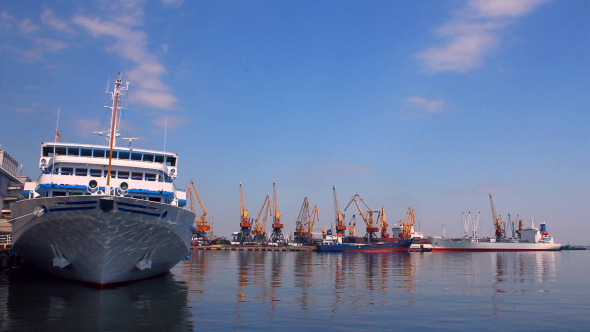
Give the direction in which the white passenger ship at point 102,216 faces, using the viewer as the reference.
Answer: facing the viewer
